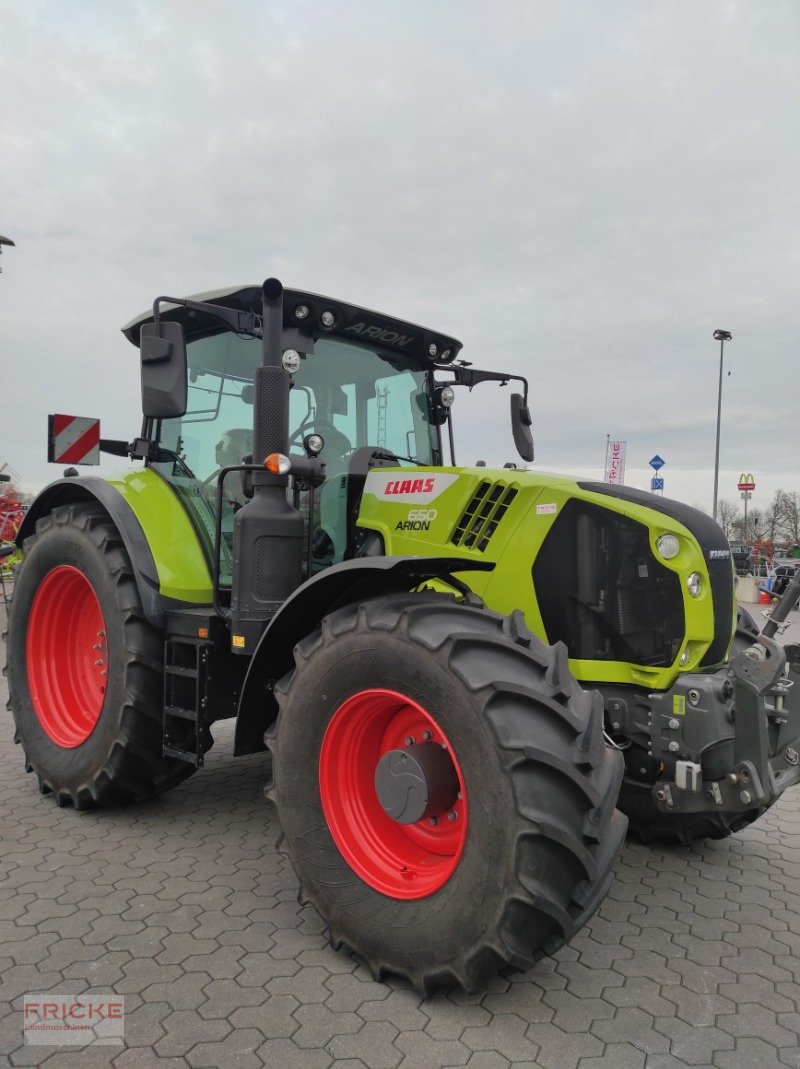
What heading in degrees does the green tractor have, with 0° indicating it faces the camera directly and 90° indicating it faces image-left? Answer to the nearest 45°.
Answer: approximately 315°
